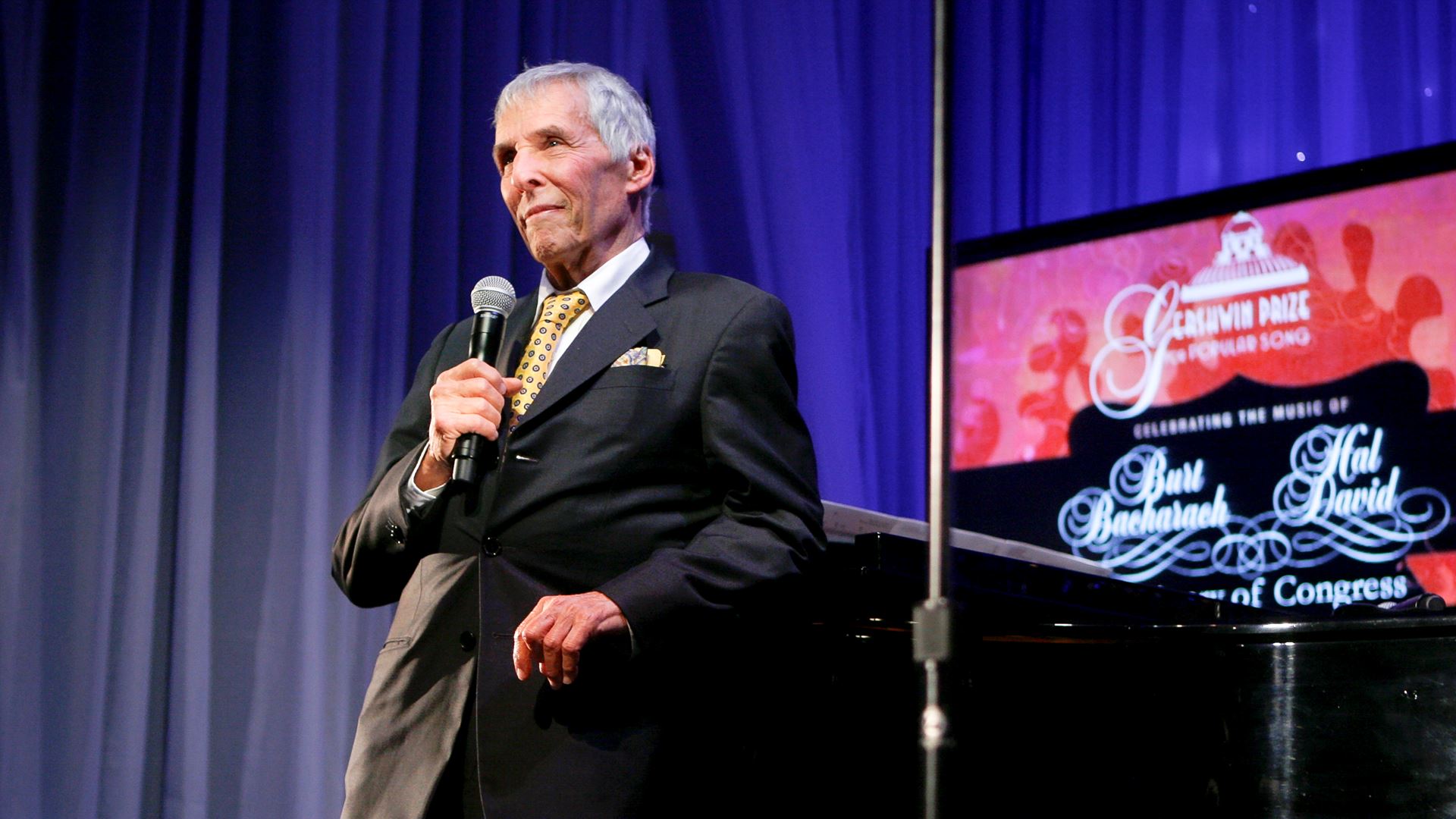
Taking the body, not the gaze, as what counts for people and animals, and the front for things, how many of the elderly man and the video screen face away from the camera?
0

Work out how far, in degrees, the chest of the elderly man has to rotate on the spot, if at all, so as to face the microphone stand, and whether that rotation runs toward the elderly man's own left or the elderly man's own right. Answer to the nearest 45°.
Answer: approximately 90° to the elderly man's own left

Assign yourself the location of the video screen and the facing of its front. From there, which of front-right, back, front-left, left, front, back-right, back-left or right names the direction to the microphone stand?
front-left

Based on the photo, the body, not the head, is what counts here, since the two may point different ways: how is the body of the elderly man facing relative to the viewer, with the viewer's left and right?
facing the viewer and to the left of the viewer

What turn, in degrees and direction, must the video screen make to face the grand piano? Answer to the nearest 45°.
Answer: approximately 45° to its left

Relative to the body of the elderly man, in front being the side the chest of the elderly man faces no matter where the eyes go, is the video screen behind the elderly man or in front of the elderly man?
behind

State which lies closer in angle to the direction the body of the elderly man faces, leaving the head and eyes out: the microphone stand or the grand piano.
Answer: the microphone stand

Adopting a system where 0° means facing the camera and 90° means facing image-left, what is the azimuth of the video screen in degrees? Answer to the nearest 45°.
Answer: approximately 45°
